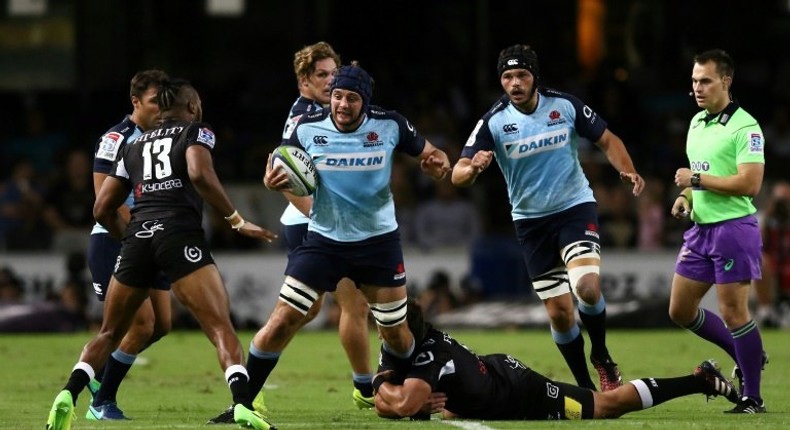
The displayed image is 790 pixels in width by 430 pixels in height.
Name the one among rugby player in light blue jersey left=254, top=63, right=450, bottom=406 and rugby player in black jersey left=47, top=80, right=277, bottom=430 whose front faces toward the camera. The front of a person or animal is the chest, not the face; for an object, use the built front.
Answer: the rugby player in light blue jersey

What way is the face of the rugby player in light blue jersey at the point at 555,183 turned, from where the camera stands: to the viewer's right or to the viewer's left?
to the viewer's left

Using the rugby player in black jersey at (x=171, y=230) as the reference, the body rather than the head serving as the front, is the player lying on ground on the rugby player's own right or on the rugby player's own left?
on the rugby player's own right

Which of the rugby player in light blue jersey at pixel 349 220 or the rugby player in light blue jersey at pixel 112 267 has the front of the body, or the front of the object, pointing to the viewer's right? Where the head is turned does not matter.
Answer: the rugby player in light blue jersey at pixel 112 267

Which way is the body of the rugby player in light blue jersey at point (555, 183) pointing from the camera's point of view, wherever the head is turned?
toward the camera

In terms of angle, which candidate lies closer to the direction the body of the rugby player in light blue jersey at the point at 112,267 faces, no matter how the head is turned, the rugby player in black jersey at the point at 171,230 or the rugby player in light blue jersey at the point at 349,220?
the rugby player in light blue jersey

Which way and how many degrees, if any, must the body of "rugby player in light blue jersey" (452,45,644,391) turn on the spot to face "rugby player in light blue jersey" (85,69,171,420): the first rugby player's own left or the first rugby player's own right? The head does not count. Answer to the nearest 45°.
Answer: approximately 90° to the first rugby player's own right

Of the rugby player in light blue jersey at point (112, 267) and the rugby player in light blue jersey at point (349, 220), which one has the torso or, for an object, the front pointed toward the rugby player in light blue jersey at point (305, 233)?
the rugby player in light blue jersey at point (112, 267)

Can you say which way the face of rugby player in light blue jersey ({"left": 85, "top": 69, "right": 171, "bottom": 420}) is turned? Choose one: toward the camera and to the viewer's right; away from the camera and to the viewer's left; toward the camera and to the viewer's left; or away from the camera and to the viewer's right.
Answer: toward the camera and to the viewer's right

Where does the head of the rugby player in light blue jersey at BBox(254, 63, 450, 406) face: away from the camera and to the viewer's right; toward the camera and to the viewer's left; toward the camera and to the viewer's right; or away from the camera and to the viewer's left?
toward the camera and to the viewer's left

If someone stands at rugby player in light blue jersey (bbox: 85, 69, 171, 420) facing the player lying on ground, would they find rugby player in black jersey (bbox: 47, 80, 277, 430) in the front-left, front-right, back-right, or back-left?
front-right

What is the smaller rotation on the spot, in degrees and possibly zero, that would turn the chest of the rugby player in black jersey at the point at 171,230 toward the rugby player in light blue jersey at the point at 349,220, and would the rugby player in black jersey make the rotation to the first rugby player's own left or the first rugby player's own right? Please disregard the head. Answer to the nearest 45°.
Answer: approximately 45° to the first rugby player's own right

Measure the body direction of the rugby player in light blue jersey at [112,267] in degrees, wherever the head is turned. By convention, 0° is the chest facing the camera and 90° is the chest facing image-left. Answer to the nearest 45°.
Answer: approximately 270°
